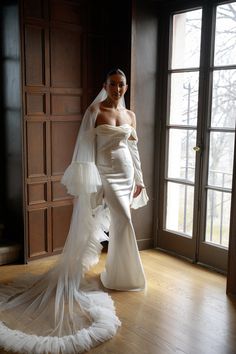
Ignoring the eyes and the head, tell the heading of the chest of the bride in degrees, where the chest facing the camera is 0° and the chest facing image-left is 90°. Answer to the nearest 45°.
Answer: approximately 315°

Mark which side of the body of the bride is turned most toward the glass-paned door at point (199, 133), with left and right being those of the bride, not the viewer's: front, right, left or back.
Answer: left
